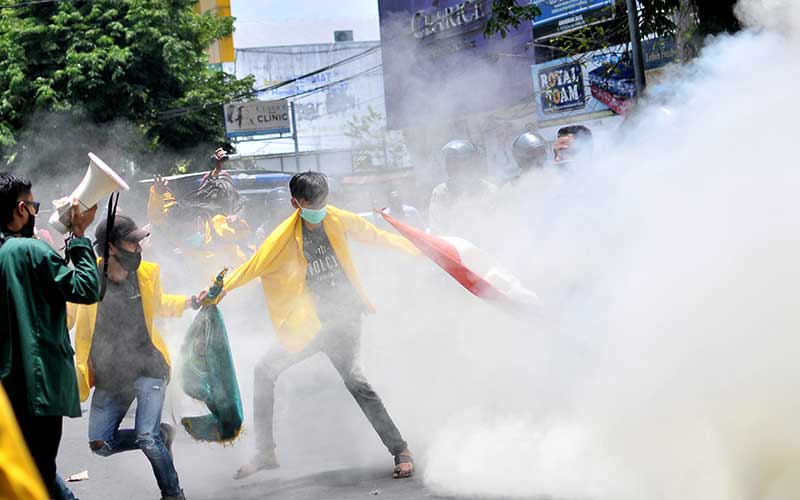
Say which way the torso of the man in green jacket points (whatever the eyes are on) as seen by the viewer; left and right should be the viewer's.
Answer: facing away from the viewer and to the right of the viewer

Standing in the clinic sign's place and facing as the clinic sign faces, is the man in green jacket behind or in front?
in front

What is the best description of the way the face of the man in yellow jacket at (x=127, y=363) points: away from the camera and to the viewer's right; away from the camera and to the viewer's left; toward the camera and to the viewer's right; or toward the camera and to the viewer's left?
toward the camera and to the viewer's right

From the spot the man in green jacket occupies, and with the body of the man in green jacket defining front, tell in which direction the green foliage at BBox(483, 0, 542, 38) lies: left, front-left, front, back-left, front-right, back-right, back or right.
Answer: front

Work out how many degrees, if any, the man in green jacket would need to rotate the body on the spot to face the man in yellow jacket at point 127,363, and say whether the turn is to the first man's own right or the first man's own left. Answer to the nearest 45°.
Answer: approximately 45° to the first man's own left

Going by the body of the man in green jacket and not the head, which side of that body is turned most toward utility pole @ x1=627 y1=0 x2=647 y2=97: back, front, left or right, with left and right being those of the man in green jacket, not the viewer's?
front

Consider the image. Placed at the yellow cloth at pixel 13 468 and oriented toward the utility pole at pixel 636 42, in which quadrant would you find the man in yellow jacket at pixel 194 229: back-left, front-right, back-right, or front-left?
front-left

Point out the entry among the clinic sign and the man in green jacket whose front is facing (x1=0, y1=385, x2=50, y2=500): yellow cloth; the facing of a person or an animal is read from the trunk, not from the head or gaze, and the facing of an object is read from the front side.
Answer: the clinic sign

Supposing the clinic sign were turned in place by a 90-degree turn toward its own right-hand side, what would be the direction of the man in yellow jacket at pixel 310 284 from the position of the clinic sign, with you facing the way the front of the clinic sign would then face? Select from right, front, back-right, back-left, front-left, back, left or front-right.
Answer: left

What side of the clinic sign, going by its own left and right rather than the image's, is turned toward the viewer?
front

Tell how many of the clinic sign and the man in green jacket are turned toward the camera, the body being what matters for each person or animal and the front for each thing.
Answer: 1

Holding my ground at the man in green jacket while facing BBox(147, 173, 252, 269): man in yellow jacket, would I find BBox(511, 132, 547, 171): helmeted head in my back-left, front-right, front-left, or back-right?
front-right

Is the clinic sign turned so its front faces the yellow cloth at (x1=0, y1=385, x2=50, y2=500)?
yes

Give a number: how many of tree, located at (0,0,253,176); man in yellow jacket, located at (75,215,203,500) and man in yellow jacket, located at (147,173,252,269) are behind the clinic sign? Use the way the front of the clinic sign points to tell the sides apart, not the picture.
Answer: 0

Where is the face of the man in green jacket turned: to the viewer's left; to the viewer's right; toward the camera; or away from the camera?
to the viewer's right

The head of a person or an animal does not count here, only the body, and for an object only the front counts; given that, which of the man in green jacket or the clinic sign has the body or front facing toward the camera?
the clinic sign

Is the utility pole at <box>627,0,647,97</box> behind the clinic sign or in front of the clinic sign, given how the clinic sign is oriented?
in front
